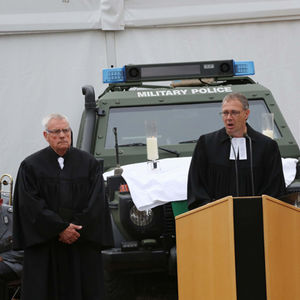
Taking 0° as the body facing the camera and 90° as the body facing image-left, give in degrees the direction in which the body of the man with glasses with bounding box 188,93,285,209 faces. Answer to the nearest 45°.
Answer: approximately 0°

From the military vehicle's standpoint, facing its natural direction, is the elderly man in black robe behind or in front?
in front

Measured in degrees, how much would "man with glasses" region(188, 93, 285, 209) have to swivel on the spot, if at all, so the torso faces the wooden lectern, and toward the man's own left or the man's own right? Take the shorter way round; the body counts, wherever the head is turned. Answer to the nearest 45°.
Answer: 0° — they already face it

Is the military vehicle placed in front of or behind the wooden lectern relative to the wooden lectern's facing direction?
behind

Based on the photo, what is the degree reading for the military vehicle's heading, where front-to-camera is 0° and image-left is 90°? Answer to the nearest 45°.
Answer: approximately 0°

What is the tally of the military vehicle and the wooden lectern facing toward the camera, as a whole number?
2

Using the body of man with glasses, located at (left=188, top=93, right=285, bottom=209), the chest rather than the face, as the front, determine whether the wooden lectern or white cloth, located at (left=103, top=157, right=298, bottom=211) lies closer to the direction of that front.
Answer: the wooden lectern

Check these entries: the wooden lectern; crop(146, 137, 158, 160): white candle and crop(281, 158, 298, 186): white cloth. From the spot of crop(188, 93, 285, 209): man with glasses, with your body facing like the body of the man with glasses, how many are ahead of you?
1

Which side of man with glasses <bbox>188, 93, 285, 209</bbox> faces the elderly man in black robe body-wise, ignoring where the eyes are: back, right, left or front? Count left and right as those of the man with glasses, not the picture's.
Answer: right

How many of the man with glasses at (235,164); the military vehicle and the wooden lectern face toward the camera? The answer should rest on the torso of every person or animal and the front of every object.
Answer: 3
